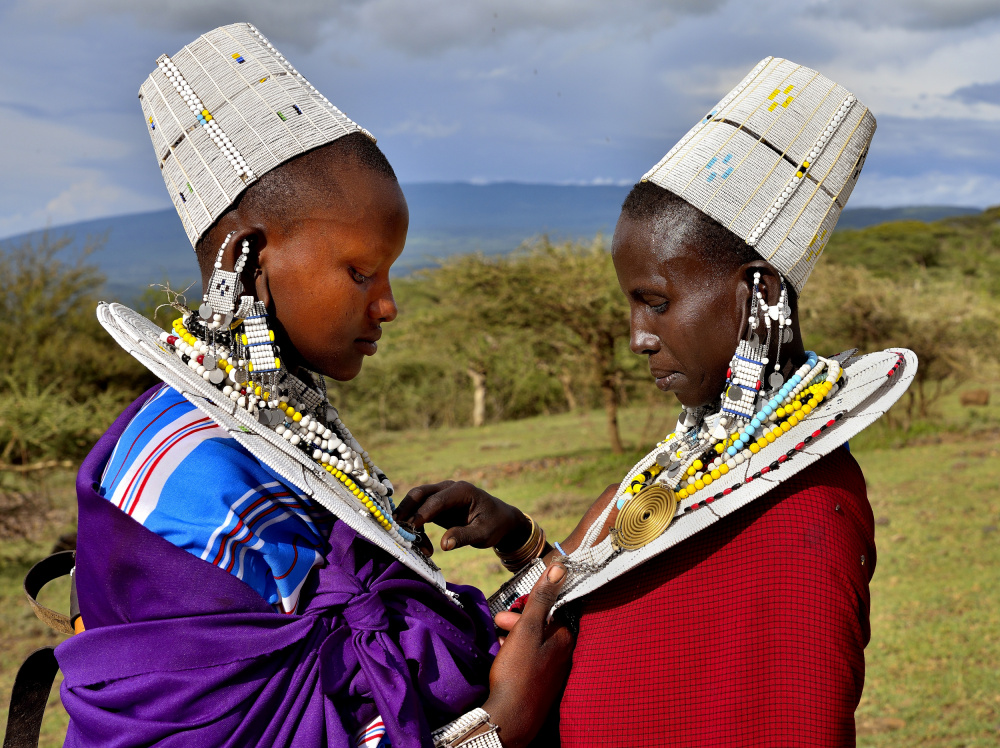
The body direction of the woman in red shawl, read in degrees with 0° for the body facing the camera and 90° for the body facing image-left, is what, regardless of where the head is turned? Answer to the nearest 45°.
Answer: approximately 90°

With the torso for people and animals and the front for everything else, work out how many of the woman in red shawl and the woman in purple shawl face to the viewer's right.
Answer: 1

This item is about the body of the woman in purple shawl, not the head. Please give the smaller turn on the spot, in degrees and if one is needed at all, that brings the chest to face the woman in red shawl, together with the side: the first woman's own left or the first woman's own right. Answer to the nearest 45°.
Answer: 0° — they already face them

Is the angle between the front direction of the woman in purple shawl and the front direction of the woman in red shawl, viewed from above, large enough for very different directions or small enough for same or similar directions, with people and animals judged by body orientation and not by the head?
very different directions

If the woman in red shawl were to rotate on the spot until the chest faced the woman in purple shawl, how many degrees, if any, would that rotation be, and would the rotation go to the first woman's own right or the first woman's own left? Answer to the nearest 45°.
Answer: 0° — they already face them

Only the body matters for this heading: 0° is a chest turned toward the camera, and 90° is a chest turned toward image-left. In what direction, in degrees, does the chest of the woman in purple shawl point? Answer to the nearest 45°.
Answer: approximately 270°

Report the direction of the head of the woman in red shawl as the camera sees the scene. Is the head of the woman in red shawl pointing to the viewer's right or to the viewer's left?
to the viewer's left

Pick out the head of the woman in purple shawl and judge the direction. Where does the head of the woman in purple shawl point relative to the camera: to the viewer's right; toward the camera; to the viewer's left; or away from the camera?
to the viewer's right
